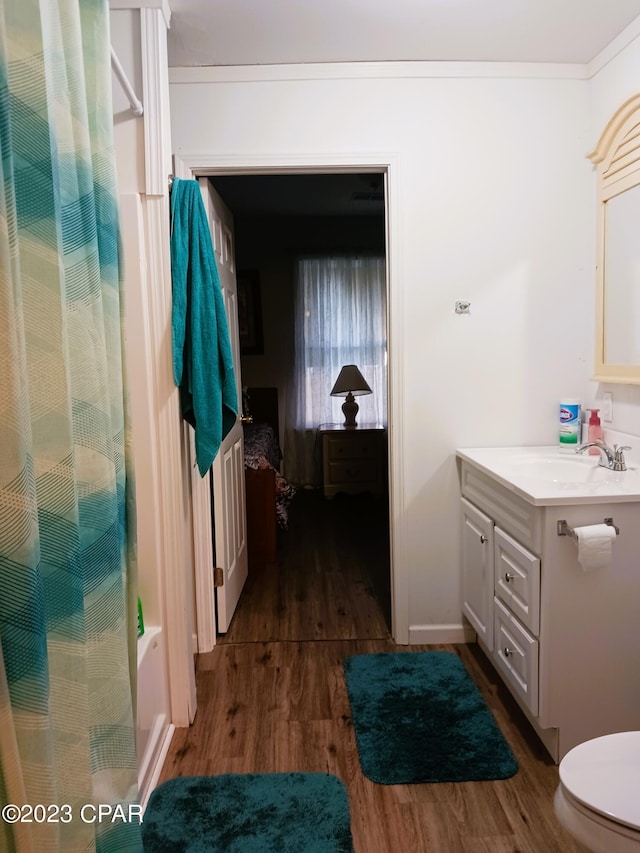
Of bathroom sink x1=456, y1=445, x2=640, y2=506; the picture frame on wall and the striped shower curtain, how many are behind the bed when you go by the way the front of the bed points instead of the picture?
1

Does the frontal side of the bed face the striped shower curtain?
yes

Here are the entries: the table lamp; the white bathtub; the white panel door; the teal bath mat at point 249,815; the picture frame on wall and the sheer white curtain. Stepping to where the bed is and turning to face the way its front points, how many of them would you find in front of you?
3

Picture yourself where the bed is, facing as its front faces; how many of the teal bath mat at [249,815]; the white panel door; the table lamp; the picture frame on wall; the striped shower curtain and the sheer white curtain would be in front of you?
3

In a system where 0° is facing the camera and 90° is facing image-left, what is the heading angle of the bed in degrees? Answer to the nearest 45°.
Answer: approximately 0°

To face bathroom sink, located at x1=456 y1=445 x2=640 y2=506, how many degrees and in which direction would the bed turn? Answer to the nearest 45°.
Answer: approximately 45° to its left

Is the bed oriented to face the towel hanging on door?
yes

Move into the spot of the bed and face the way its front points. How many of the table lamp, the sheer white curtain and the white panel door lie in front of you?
1

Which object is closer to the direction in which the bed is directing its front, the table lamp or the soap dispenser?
the soap dispenser

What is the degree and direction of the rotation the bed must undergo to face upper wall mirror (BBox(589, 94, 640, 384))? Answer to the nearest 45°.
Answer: approximately 45° to its left

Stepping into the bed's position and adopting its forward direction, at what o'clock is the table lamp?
The table lamp is roughly at 7 o'clock from the bed.

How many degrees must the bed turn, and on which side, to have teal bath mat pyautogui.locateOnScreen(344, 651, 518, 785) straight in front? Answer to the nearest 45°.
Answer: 0° — it already faces it
